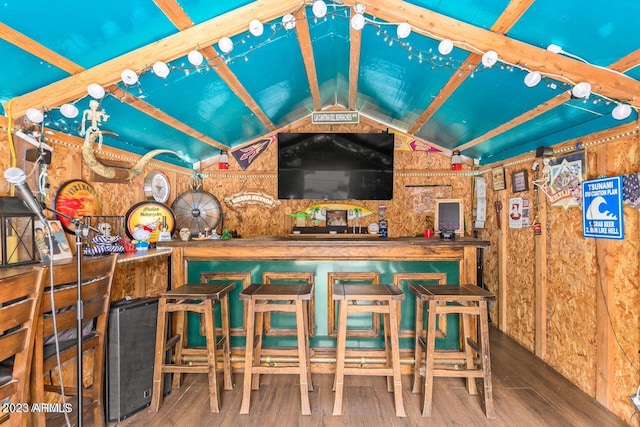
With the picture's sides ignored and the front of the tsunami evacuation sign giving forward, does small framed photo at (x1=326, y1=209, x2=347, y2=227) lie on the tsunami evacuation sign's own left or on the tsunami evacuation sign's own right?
on the tsunami evacuation sign's own right

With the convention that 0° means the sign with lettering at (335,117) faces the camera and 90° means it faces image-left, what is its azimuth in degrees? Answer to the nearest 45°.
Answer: approximately 0°

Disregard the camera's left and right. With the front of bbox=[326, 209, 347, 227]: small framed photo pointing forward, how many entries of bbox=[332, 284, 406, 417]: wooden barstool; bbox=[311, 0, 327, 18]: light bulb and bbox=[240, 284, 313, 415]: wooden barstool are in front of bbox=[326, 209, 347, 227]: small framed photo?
3

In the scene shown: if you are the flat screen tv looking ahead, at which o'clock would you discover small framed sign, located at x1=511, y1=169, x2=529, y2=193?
The small framed sign is roughly at 10 o'clock from the flat screen tv.

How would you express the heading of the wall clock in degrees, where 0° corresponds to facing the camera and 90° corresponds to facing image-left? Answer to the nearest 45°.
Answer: approximately 315°

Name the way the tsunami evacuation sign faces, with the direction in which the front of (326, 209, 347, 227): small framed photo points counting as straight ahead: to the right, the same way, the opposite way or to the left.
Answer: to the right

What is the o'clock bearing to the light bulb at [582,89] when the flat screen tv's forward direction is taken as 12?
The light bulb is roughly at 11 o'clock from the flat screen tv.

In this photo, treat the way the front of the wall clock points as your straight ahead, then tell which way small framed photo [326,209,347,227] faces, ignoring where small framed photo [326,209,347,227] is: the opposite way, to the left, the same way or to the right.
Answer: to the right

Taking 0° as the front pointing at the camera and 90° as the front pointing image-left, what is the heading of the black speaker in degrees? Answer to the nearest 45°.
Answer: approximately 315°

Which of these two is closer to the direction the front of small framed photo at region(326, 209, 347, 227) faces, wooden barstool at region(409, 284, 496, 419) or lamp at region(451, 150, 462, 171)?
the wooden barstool

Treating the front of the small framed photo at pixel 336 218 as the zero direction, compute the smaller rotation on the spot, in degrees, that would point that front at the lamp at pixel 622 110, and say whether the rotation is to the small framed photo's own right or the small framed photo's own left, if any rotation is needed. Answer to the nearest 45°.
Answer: approximately 45° to the small framed photo's own left

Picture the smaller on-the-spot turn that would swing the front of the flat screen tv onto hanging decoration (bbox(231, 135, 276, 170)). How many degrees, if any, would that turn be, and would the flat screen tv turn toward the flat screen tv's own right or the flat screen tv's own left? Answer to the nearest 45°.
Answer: approximately 90° to the flat screen tv's own right
